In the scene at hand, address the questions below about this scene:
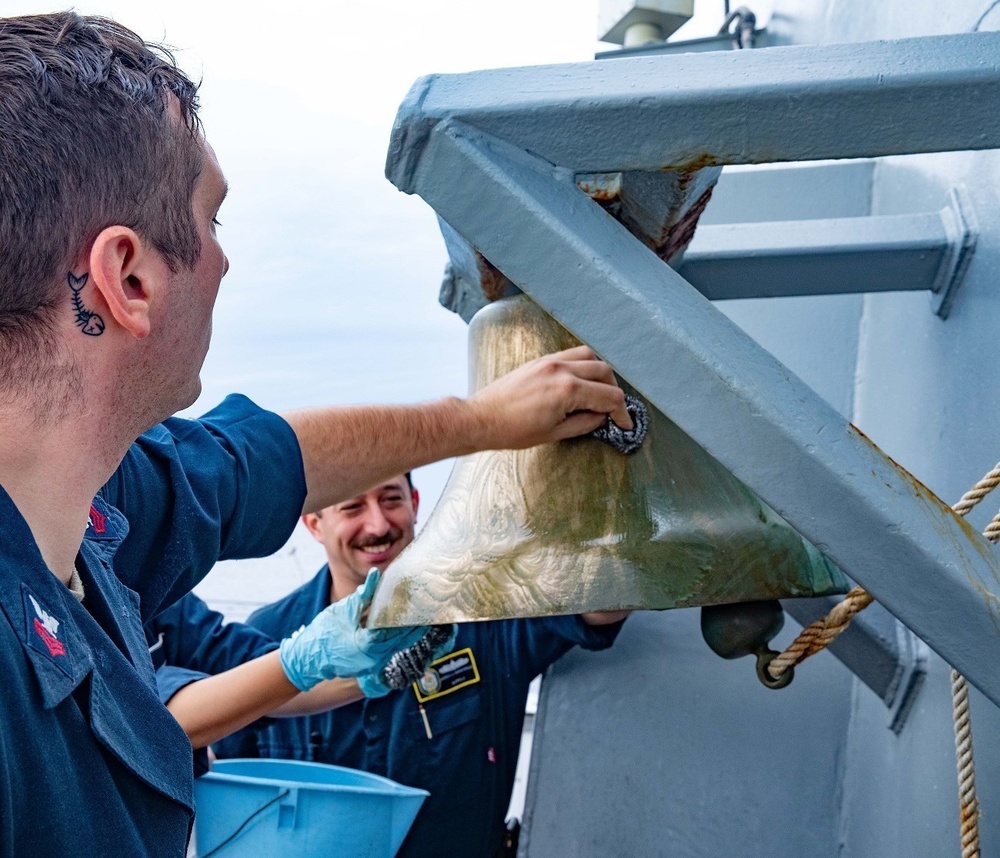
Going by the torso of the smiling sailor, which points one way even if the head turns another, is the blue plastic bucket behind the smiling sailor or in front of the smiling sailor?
in front

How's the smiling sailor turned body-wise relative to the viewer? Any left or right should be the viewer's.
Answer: facing the viewer

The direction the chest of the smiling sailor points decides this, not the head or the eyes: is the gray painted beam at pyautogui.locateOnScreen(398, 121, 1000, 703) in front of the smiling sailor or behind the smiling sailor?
in front

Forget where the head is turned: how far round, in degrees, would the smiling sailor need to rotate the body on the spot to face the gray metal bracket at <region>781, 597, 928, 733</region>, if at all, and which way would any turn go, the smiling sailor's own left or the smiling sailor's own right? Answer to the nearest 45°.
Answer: approximately 45° to the smiling sailor's own left

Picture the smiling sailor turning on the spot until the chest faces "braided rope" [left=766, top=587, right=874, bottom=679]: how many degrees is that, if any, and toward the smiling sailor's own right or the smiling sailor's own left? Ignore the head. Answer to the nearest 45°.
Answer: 0° — they already face it

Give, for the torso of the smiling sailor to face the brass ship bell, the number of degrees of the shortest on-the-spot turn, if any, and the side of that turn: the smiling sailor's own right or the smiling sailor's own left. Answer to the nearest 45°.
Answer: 0° — they already face it
